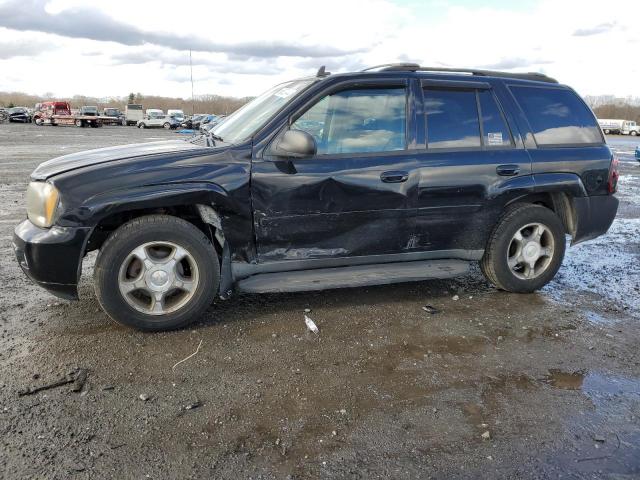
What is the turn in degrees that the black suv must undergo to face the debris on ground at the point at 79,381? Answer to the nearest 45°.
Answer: approximately 45° to its left

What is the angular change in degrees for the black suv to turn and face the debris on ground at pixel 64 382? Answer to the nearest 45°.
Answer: approximately 45° to its left

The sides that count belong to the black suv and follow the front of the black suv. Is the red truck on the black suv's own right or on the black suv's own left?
on the black suv's own right

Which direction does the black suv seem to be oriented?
to the viewer's left

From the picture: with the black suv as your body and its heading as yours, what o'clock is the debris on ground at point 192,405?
The debris on ground is roughly at 10 o'clock from the black suv.
